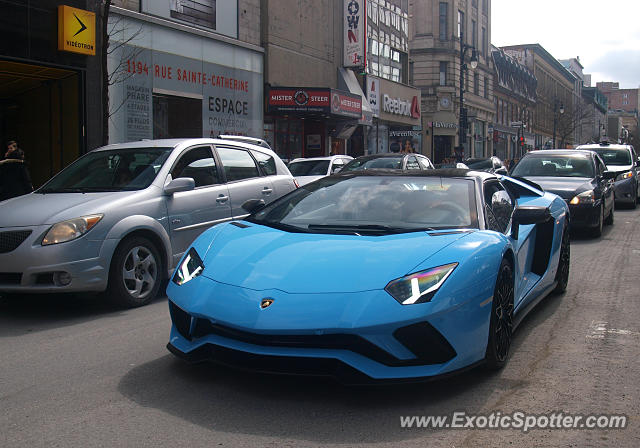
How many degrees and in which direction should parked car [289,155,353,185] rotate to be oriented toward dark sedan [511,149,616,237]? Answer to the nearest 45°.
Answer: approximately 90° to its left

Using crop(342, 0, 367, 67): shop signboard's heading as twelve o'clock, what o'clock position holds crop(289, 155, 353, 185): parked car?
The parked car is roughly at 12 o'clock from the shop signboard.

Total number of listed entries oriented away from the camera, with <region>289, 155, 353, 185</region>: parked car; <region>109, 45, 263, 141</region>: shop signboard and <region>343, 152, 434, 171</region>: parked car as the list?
0

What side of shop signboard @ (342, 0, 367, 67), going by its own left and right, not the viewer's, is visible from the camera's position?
front

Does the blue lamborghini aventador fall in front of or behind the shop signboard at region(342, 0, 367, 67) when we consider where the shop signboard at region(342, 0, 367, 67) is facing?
in front

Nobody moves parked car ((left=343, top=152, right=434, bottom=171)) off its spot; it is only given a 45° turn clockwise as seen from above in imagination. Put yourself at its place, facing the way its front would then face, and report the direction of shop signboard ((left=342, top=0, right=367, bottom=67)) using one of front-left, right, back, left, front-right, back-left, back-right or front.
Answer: right

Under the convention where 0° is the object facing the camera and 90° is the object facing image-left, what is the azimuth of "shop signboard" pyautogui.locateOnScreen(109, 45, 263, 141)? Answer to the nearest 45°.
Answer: approximately 315°

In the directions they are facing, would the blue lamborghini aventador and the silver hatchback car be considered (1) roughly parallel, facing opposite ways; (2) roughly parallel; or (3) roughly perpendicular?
roughly parallel

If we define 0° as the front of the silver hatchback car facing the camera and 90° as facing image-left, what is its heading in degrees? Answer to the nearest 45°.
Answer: approximately 45°

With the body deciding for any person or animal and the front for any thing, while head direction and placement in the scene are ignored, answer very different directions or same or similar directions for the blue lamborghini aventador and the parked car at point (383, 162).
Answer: same or similar directions

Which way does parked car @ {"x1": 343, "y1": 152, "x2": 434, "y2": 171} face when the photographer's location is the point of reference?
facing the viewer and to the left of the viewer

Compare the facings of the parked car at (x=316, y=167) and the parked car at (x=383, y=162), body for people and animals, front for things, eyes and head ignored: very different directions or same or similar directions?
same or similar directions

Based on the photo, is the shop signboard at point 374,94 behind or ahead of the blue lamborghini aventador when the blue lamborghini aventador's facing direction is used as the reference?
behind

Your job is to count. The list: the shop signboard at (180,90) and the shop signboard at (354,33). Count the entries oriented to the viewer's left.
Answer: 0

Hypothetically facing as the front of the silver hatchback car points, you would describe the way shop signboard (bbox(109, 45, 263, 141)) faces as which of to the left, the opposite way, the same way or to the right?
to the left
